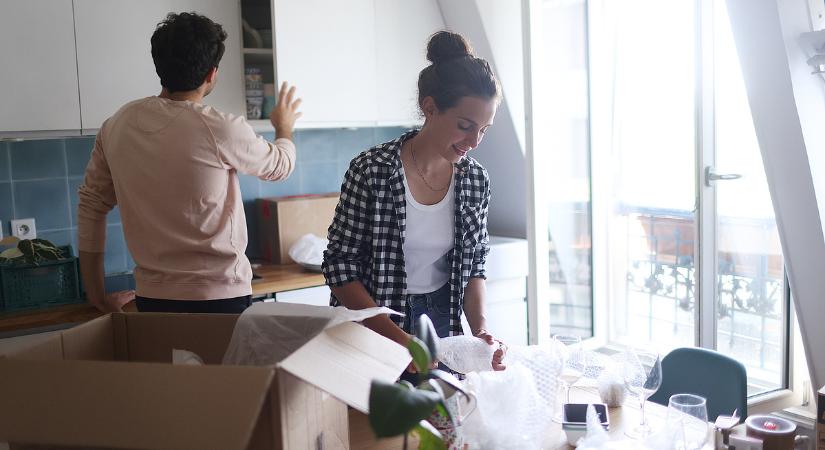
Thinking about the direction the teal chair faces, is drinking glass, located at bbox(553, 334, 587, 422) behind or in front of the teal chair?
in front

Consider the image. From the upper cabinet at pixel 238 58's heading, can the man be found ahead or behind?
ahead

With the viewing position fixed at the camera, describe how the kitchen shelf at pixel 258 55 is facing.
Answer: facing the viewer

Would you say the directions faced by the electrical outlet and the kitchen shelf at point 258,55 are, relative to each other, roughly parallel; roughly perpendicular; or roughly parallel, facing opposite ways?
roughly parallel

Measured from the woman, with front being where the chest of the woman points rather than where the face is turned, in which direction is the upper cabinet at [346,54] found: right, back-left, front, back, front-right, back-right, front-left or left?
back-left

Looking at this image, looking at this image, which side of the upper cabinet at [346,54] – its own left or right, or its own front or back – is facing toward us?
front

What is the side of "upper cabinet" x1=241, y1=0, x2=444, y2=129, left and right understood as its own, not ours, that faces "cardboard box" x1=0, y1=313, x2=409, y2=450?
front

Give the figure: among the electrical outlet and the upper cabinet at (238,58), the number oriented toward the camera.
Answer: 2

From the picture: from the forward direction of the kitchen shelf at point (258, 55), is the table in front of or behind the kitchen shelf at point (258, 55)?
in front

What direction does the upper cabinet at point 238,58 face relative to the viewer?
toward the camera

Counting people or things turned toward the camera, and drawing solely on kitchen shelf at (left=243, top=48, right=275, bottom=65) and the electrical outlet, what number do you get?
2

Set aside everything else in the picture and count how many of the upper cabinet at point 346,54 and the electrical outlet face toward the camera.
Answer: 2

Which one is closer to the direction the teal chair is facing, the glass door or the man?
the man

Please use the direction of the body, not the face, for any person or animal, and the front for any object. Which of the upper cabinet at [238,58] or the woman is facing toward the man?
the upper cabinet

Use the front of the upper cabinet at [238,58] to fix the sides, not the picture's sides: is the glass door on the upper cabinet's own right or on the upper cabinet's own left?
on the upper cabinet's own left

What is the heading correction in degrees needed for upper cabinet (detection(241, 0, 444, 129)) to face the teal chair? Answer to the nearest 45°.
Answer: approximately 45° to its left
